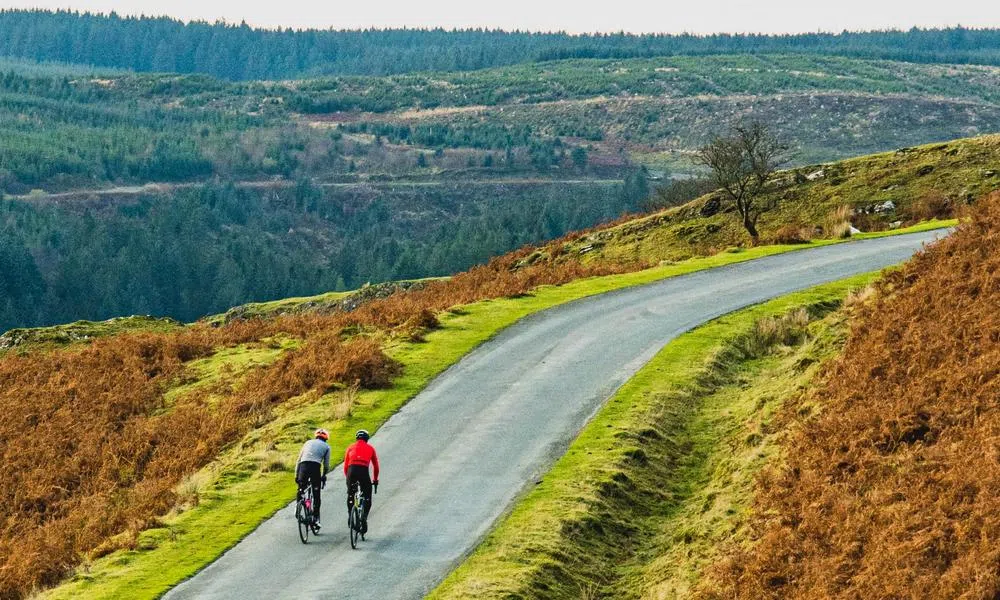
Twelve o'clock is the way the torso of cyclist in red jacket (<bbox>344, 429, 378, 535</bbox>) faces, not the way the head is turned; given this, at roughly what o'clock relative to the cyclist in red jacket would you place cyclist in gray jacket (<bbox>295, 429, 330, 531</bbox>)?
The cyclist in gray jacket is roughly at 10 o'clock from the cyclist in red jacket.

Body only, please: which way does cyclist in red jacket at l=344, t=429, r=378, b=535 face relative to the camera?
away from the camera

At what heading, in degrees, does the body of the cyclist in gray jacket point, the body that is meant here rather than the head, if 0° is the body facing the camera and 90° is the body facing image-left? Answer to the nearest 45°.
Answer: approximately 180°

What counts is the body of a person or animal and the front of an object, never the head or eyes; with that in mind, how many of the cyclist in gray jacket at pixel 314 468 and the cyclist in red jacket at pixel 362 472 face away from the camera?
2

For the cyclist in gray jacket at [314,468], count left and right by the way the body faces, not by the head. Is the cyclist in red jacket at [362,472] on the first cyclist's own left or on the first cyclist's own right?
on the first cyclist's own right
